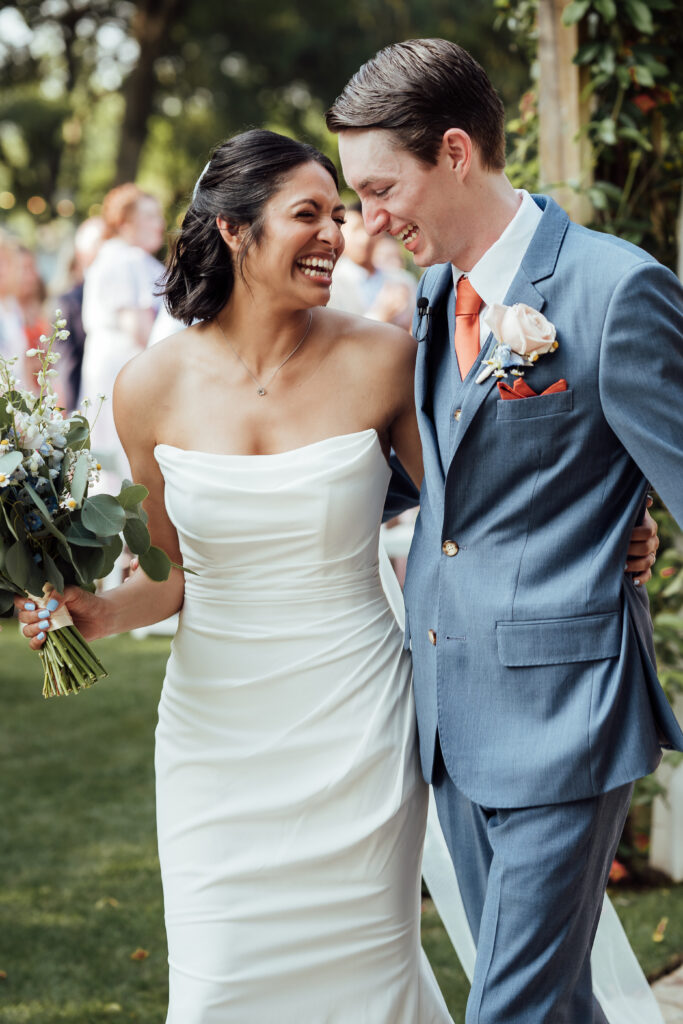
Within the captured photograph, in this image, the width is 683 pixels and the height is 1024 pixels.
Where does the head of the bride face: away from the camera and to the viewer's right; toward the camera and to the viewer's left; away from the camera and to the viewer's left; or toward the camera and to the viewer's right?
toward the camera and to the viewer's right

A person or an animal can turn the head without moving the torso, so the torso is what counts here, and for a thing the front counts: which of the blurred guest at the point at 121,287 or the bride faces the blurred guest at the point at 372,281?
the blurred guest at the point at 121,287

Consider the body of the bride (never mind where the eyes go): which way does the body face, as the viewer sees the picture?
toward the camera

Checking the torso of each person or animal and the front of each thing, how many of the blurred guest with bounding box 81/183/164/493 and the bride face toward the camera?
1

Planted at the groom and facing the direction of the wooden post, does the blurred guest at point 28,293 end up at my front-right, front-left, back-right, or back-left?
front-left

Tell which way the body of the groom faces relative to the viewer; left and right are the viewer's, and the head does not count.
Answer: facing the viewer and to the left of the viewer

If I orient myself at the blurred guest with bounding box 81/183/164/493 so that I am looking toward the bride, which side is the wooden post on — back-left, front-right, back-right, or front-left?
front-left

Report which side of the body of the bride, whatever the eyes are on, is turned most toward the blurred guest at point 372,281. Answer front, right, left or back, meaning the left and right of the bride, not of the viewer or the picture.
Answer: back

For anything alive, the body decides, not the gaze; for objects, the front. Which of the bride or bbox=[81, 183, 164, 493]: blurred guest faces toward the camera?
the bride

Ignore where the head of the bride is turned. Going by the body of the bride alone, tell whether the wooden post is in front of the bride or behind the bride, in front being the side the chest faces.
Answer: behind

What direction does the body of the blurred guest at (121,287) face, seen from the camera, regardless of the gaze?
to the viewer's right

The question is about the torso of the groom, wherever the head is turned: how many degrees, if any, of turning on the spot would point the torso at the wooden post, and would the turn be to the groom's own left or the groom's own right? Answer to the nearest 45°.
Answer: approximately 135° to the groom's own right

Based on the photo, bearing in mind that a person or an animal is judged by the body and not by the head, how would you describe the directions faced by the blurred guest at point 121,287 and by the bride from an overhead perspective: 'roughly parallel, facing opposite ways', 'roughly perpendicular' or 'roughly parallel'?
roughly perpendicular
